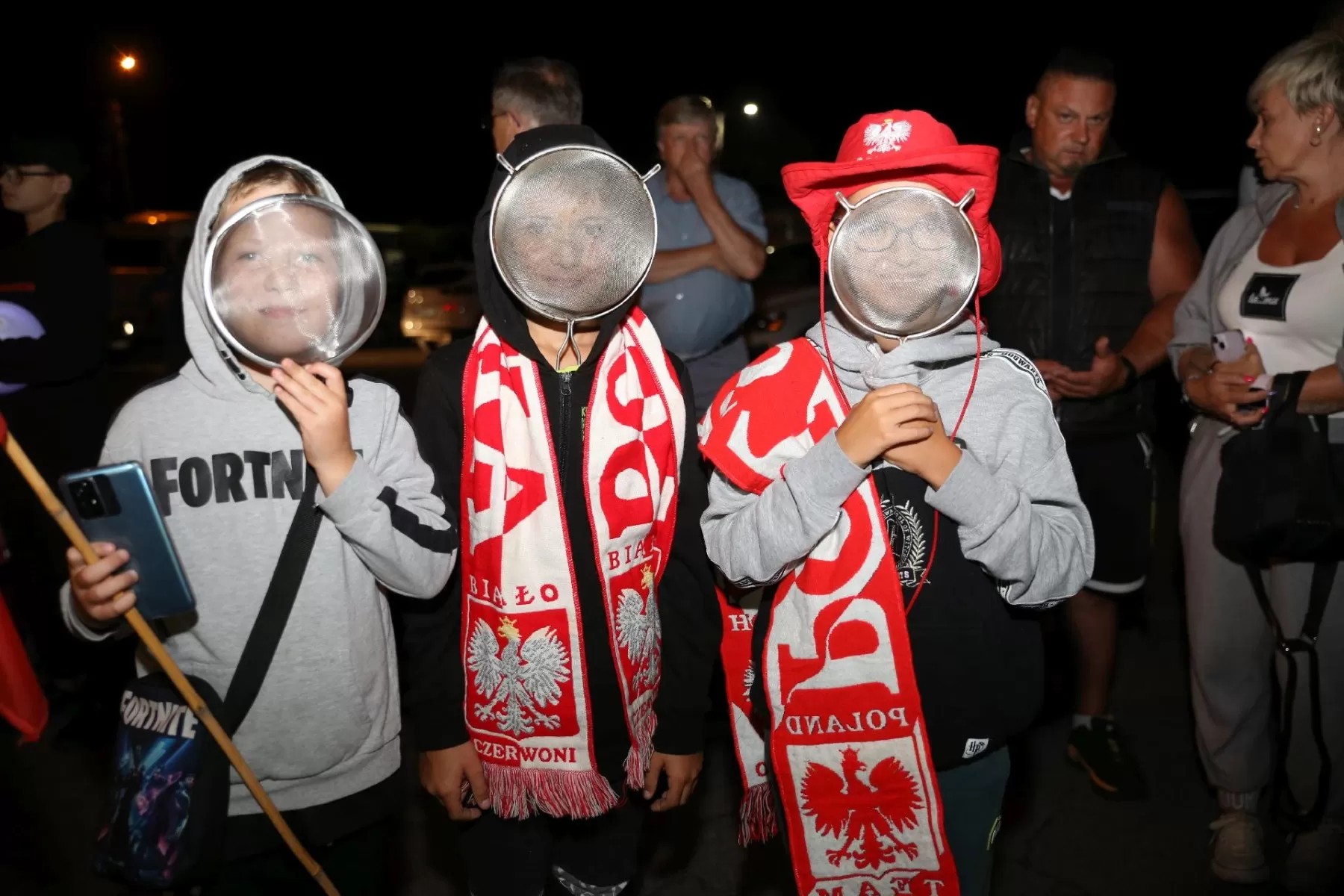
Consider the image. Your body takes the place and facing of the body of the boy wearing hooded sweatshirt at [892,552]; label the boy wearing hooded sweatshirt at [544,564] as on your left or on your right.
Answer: on your right

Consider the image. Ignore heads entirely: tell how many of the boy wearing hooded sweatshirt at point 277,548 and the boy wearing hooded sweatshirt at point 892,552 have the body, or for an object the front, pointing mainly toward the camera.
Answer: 2

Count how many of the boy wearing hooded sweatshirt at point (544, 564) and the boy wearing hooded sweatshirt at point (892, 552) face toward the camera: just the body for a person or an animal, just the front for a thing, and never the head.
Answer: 2

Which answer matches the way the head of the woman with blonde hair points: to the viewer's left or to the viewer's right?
to the viewer's left

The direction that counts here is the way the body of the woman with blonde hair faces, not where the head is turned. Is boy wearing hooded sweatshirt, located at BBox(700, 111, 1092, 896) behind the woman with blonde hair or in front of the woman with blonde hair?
in front

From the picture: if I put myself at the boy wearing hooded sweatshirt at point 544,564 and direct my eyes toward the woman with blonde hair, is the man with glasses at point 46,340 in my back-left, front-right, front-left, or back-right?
back-left

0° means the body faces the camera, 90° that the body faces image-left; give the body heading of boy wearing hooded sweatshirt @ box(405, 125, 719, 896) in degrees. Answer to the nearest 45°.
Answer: approximately 0°
